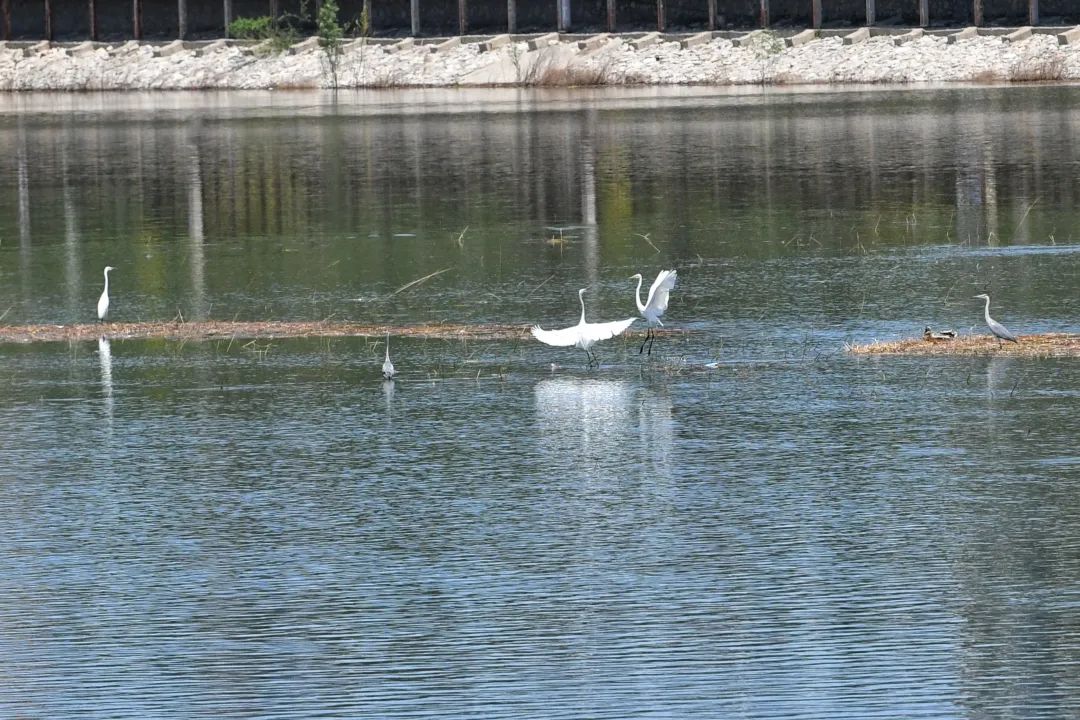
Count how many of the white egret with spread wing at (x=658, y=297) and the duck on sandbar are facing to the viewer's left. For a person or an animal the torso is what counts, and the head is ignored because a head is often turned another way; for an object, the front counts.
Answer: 2

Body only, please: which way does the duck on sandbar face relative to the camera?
to the viewer's left

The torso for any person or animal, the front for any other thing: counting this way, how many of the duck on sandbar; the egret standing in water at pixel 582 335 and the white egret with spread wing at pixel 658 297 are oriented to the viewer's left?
2

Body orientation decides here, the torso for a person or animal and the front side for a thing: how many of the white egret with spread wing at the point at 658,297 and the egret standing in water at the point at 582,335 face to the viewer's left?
1

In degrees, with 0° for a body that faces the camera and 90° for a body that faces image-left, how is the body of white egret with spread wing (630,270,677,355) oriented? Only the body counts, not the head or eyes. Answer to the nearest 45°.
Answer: approximately 90°

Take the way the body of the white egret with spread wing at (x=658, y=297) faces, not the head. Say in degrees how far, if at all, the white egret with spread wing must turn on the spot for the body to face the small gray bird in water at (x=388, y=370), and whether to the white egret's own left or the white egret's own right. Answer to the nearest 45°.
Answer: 0° — it already faces it

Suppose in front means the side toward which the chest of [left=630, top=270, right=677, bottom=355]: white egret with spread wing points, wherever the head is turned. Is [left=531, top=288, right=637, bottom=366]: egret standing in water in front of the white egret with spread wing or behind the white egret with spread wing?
in front

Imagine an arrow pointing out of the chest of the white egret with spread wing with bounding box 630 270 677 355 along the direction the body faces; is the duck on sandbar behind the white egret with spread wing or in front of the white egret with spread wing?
behind

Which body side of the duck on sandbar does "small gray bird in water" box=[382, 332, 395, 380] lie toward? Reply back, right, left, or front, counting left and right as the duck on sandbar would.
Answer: front

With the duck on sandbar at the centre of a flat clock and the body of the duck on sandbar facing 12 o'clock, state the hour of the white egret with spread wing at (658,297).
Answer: The white egret with spread wing is roughly at 11 o'clock from the duck on sandbar.

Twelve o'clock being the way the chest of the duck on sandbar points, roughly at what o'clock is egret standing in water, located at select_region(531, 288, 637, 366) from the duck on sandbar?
The egret standing in water is roughly at 11 o'clock from the duck on sandbar.
